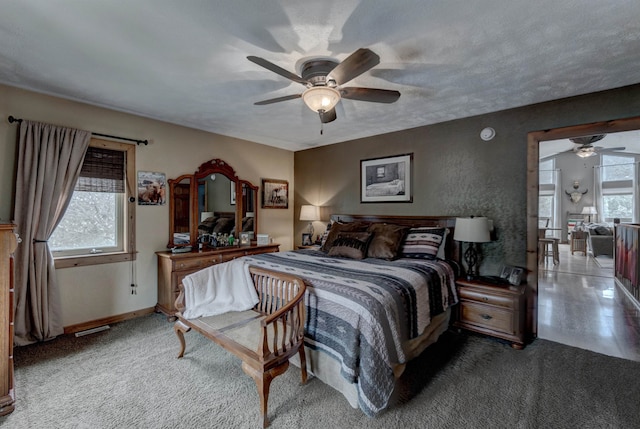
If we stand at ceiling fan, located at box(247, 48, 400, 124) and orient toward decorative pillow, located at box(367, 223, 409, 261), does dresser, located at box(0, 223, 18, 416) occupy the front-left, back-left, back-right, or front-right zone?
back-left

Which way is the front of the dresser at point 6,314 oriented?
to the viewer's right

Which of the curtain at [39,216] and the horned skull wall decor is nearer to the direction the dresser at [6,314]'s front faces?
the horned skull wall decor

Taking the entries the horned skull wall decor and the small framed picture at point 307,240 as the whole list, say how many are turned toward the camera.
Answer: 2

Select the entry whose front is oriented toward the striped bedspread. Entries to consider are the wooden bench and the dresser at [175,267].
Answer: the dresser

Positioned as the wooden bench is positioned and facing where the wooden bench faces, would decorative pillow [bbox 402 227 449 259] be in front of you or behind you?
behind

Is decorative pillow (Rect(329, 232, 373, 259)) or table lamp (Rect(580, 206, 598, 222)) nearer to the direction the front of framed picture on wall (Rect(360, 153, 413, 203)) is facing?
the decorative pillow

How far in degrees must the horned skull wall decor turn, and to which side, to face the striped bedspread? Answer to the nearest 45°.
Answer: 0° — it already faces it
